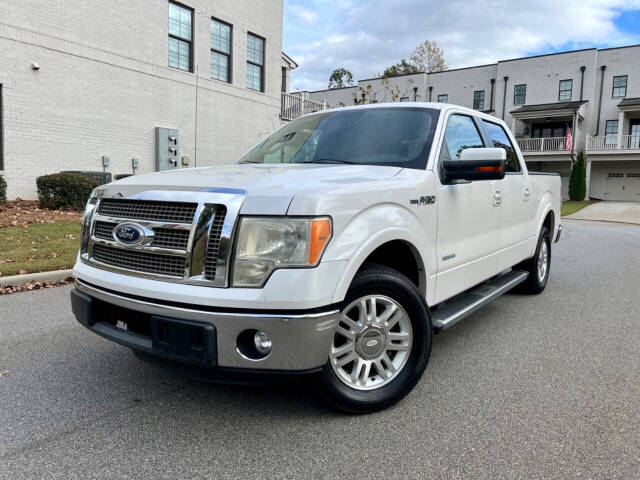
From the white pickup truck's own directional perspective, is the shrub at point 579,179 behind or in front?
behind

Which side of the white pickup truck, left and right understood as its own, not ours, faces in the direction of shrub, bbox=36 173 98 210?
right

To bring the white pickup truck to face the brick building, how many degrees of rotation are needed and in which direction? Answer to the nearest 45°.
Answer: approximately 90° to its right

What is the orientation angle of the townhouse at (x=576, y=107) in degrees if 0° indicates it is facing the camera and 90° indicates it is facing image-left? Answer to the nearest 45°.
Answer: approximately 45°

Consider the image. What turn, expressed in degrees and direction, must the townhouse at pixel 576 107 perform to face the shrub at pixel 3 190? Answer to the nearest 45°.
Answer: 0° — it already faces it

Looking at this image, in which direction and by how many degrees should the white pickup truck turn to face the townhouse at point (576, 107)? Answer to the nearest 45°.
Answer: approximately 180°

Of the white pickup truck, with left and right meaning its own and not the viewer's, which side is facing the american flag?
back

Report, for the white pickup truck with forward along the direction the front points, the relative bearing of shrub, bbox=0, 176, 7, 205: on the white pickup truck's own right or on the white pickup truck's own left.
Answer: on the white pickup truck's own right

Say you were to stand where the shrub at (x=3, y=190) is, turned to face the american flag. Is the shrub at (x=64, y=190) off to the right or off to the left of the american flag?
right
